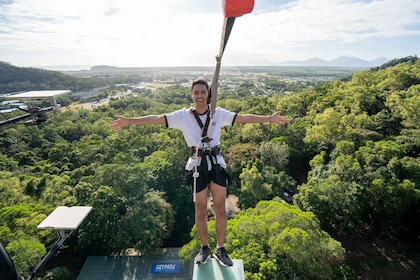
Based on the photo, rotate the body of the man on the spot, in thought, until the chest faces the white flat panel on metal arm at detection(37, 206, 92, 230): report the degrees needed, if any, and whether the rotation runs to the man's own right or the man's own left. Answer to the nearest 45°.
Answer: approximately 135° to the man's own right

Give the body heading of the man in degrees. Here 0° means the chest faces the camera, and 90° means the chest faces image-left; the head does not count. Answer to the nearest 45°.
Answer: approximately 0°
